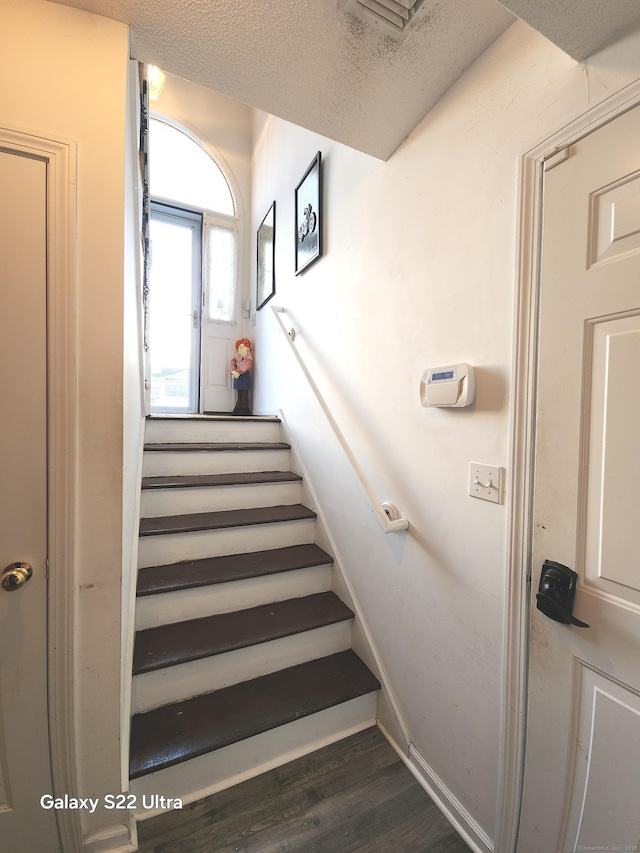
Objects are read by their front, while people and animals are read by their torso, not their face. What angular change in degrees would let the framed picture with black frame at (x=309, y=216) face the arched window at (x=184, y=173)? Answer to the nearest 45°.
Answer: approximately 45° to its right

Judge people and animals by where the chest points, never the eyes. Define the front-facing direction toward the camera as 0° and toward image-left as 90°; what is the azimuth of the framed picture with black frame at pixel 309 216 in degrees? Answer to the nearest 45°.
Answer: approximately 90°

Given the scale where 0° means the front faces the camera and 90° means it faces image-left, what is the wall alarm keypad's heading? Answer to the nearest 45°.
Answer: approximately 45°

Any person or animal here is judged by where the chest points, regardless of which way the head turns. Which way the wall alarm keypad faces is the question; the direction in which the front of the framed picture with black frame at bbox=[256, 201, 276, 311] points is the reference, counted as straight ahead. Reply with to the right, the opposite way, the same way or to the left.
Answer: the same way

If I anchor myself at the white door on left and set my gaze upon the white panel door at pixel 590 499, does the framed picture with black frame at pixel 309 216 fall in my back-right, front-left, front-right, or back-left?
front-left

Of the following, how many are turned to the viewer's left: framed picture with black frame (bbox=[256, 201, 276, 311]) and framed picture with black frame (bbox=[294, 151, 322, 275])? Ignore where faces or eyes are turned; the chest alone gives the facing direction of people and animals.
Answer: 2

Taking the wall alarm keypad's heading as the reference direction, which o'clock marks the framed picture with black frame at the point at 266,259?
The framed picture with black frame is roughly at 3 o'clock from the wall alarm keypad.

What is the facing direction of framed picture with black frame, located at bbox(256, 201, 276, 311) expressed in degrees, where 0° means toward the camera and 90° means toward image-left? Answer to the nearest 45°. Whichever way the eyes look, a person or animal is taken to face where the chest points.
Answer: approximately 90°

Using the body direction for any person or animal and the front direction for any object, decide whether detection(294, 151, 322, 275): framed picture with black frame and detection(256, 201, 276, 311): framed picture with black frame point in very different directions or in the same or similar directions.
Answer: same or similar directions

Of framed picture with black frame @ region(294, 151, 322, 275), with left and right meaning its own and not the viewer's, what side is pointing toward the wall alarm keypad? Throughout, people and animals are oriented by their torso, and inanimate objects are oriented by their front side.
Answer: left

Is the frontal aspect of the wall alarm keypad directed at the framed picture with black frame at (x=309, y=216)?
no

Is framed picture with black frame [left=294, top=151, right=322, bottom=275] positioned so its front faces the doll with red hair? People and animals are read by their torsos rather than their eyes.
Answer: no

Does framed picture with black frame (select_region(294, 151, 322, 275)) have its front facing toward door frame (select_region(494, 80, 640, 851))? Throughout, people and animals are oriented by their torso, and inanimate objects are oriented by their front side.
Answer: no
